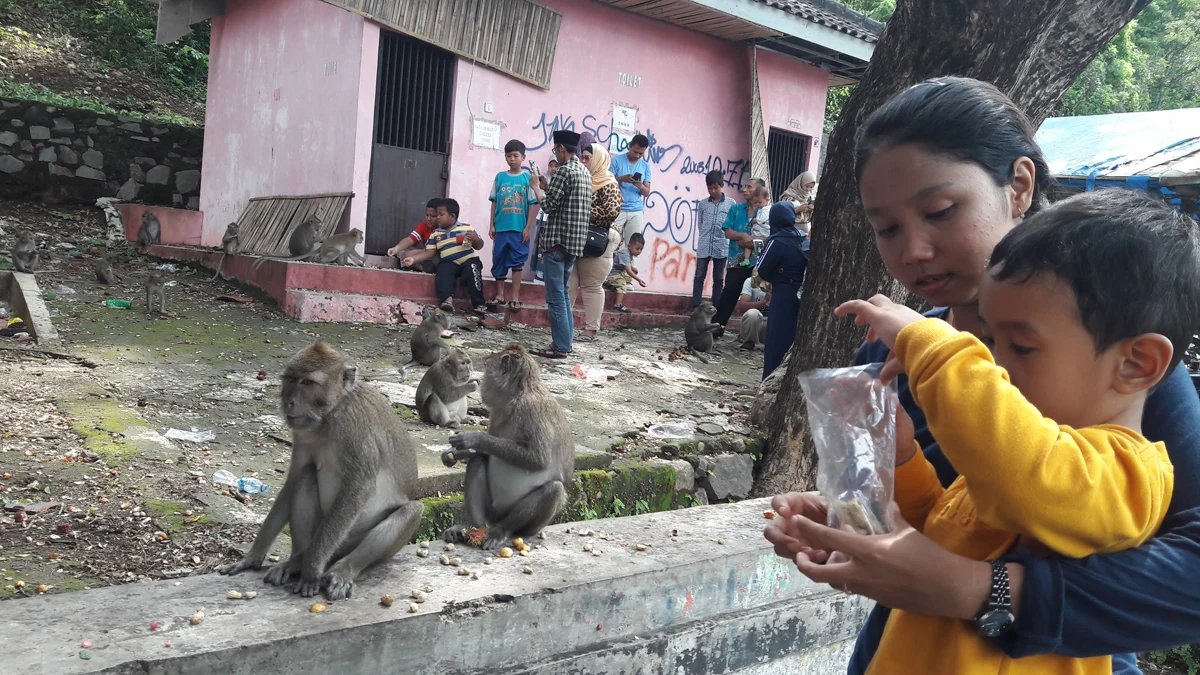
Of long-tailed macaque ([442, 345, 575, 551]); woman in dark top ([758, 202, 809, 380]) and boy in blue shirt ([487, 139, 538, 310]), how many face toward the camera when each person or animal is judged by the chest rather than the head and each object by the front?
1

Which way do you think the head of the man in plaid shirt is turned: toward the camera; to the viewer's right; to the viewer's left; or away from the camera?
to the viewer's left

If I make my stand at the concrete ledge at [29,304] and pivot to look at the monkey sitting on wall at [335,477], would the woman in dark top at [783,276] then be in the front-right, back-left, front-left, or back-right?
front-left

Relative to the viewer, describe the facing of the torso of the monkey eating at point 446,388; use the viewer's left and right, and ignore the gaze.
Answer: facing the viewer and to the right of the viewer

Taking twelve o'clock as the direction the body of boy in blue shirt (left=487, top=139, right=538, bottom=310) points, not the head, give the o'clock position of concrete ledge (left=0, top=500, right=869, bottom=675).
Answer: The concrete ledge is roughly at 12 o'clock from the boy in blue shirt.

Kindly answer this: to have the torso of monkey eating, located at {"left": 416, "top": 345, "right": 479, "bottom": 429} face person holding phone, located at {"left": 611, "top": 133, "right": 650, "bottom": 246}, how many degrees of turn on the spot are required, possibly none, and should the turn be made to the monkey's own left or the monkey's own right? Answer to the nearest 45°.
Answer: approximately 135° to the monkey's own left

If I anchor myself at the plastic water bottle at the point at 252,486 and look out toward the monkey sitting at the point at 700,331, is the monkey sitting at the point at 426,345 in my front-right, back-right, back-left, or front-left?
front-left
